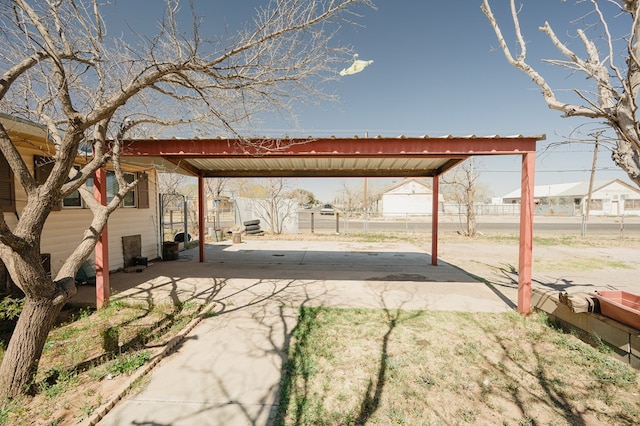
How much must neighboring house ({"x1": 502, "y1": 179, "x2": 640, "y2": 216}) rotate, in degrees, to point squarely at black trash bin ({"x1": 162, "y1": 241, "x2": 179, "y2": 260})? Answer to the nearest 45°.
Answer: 0° — it already faces it

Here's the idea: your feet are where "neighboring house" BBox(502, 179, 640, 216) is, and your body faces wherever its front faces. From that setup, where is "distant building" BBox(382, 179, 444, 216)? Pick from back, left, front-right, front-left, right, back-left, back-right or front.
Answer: front-right

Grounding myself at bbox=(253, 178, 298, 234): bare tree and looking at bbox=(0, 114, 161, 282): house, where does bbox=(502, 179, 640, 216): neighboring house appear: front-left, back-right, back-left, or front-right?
back-left

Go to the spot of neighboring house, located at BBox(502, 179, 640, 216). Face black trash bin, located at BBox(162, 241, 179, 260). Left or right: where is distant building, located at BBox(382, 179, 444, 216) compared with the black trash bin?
right

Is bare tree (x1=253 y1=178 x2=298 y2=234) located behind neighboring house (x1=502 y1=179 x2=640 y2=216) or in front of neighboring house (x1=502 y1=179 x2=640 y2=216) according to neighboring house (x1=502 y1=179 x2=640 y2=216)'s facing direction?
in front

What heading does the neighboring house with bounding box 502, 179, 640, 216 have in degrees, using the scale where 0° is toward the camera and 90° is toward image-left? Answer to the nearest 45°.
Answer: approximately 0°

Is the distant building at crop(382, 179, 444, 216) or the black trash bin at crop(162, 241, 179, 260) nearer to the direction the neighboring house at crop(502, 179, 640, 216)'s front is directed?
the black trash bin

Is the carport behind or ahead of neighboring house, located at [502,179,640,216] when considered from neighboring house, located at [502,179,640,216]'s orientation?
ahead

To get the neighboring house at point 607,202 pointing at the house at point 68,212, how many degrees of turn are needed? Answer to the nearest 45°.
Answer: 0° — it already faces it

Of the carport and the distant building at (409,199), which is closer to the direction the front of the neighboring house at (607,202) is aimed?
the carport
